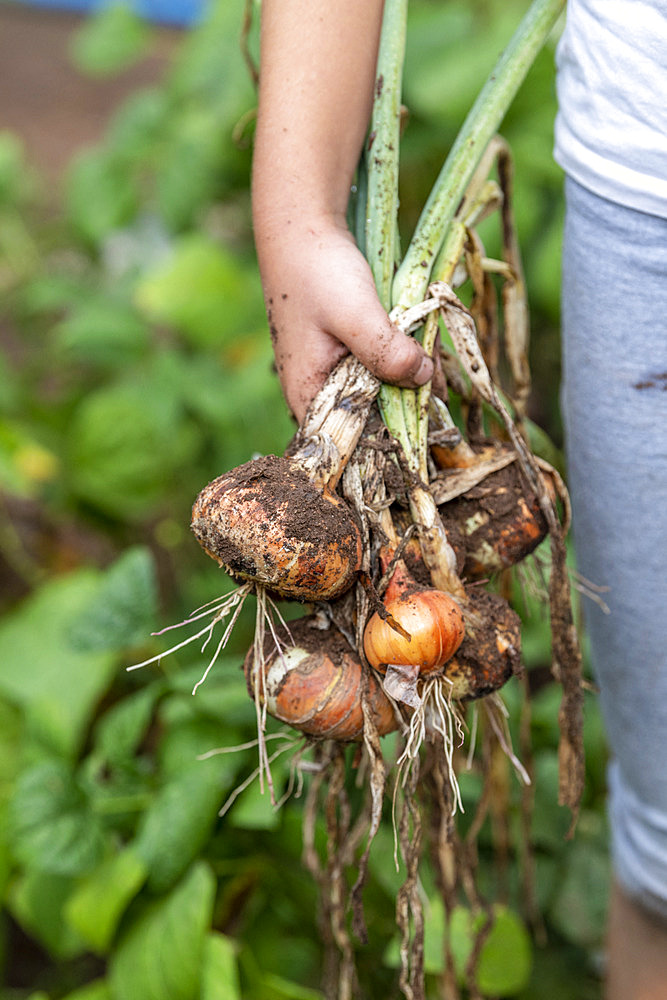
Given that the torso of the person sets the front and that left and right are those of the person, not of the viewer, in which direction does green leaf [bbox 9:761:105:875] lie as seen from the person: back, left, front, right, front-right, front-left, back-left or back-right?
right
